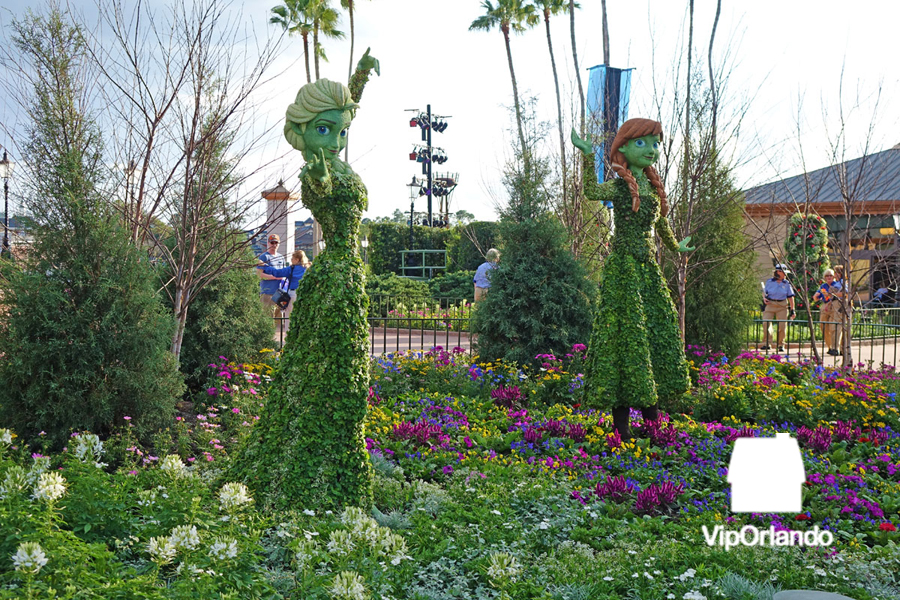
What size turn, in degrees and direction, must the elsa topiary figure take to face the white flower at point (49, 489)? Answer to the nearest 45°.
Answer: approximately 90° to its right

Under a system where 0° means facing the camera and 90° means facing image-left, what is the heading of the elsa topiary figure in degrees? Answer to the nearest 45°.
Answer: approximately 315°

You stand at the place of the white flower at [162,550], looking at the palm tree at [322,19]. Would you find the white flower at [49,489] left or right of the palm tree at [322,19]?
left

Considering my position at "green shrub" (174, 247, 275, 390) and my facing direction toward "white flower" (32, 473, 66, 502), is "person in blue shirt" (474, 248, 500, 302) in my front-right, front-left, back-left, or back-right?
back-left

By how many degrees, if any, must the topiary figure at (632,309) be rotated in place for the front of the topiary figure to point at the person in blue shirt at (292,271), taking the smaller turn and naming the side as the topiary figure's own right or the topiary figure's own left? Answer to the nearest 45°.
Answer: approximately 180°

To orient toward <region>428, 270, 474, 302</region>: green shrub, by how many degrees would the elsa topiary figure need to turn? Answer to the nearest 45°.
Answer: approximately 135° to its left

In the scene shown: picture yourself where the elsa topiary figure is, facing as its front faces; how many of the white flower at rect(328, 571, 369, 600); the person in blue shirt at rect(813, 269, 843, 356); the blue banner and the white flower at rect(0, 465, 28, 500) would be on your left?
2

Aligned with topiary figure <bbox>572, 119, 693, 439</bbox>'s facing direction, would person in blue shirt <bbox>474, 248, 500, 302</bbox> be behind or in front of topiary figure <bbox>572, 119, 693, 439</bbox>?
behind

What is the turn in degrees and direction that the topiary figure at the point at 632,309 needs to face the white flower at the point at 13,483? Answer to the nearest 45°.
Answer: approximately 90° to its right

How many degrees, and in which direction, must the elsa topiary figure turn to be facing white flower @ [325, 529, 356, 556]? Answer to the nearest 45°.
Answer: approximately 45° to its right

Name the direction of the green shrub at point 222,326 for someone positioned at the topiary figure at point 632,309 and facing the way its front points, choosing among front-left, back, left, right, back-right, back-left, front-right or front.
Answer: back-right
